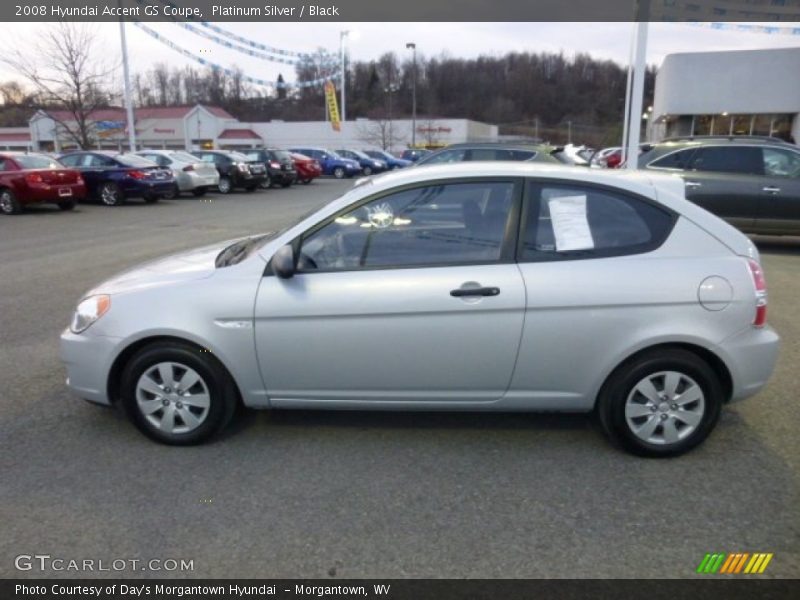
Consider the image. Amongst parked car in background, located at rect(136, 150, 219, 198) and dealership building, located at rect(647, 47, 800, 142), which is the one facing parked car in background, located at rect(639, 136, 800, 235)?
the dealership building

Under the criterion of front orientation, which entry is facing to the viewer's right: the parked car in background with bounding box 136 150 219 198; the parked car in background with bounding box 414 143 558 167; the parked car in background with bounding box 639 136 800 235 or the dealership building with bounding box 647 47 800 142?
the parked car in background with bounding box 639 136 800 235

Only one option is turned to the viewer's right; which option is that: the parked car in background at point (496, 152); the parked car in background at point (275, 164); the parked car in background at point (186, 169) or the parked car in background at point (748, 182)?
the parked car in background at point (748, 182)

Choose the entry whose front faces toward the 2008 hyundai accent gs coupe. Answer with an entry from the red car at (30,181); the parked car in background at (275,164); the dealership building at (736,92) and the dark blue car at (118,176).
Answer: the dealership building

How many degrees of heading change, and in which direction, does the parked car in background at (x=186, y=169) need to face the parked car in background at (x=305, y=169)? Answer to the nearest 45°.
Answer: approximately 90° to its right

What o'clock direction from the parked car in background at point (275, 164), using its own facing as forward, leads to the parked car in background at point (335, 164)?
the parked car in background at point (335, 164) is roughly at 2 o'clock from the parked car in background at point (275, 164).

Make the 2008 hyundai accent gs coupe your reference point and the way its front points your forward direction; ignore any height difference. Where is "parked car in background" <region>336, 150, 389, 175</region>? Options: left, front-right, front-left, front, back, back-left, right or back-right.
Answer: right

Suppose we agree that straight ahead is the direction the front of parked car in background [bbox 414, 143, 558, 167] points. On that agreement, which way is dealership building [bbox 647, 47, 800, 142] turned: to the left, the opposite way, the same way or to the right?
to the left

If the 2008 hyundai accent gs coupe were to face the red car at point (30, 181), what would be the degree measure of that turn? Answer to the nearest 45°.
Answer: approximately 45° to its right

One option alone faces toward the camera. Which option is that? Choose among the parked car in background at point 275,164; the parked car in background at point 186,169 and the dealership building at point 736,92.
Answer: the dealership building

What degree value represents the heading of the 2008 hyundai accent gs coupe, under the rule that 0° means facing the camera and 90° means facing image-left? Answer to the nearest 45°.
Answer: approximately 90°

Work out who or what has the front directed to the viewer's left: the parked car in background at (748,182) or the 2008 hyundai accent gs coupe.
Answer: the 2008 hyundai accent gs coupe

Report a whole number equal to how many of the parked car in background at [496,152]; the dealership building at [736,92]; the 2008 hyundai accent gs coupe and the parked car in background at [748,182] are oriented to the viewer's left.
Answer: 2

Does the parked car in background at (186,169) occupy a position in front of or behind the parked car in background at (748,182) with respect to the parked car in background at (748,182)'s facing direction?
behind

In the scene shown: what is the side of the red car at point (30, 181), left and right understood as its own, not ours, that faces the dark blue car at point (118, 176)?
right

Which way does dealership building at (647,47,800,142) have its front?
toward the camera
